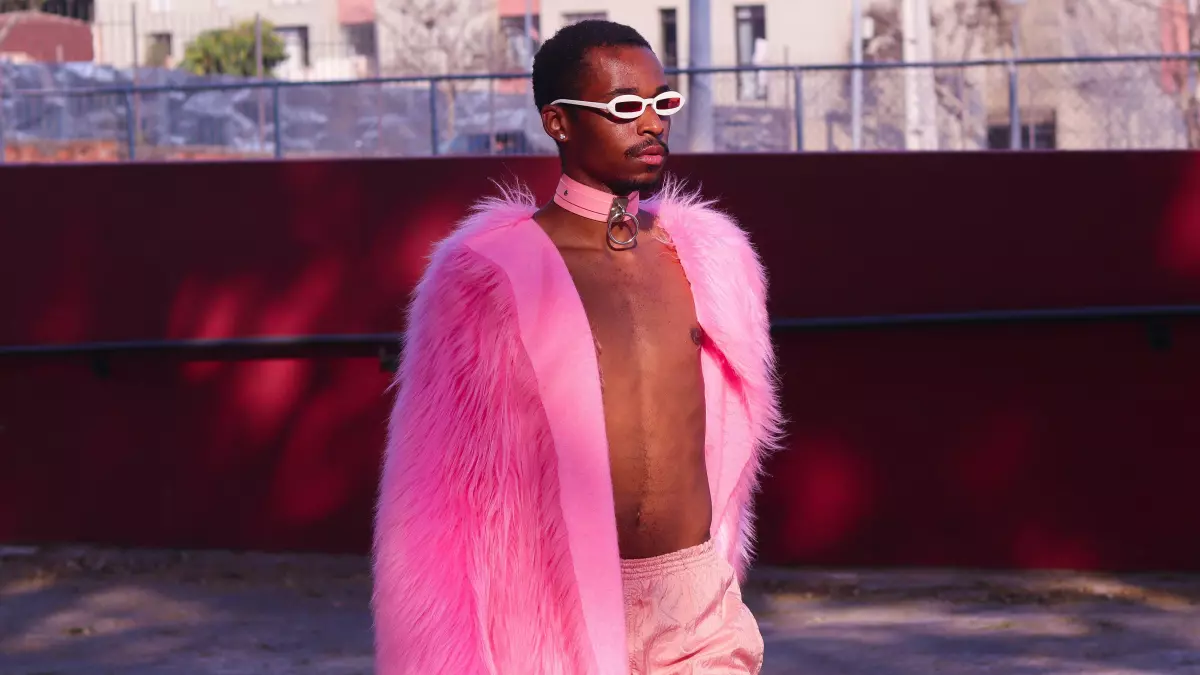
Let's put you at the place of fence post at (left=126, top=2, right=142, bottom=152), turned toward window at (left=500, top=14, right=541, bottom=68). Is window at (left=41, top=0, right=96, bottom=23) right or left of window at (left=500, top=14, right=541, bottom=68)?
left

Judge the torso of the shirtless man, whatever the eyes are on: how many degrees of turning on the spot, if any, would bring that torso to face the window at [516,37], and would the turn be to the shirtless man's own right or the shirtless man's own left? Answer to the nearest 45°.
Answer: approximately 135° to the shirtless man's own left

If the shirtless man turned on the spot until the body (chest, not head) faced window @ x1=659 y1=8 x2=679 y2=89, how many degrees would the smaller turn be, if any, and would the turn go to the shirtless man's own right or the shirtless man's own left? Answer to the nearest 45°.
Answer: approximately 135° to the shirtless man's own left

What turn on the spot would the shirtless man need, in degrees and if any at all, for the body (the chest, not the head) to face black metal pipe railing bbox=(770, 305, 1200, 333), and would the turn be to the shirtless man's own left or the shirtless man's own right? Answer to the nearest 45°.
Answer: approximately 135° to the shirtless man's own left

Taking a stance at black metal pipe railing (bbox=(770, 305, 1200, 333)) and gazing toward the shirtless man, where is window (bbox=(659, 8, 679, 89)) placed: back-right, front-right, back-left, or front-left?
back-right

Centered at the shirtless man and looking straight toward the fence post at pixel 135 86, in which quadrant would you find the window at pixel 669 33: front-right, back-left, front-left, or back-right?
front-right

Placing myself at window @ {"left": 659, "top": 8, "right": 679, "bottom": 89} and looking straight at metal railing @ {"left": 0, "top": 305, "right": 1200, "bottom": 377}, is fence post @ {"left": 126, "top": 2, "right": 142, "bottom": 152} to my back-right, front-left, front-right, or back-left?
front-right

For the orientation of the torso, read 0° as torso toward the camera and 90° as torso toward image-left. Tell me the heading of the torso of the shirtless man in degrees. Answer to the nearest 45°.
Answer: approximately 315°

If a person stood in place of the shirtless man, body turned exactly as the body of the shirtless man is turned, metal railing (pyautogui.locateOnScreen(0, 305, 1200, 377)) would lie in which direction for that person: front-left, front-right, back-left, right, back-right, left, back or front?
back-left
